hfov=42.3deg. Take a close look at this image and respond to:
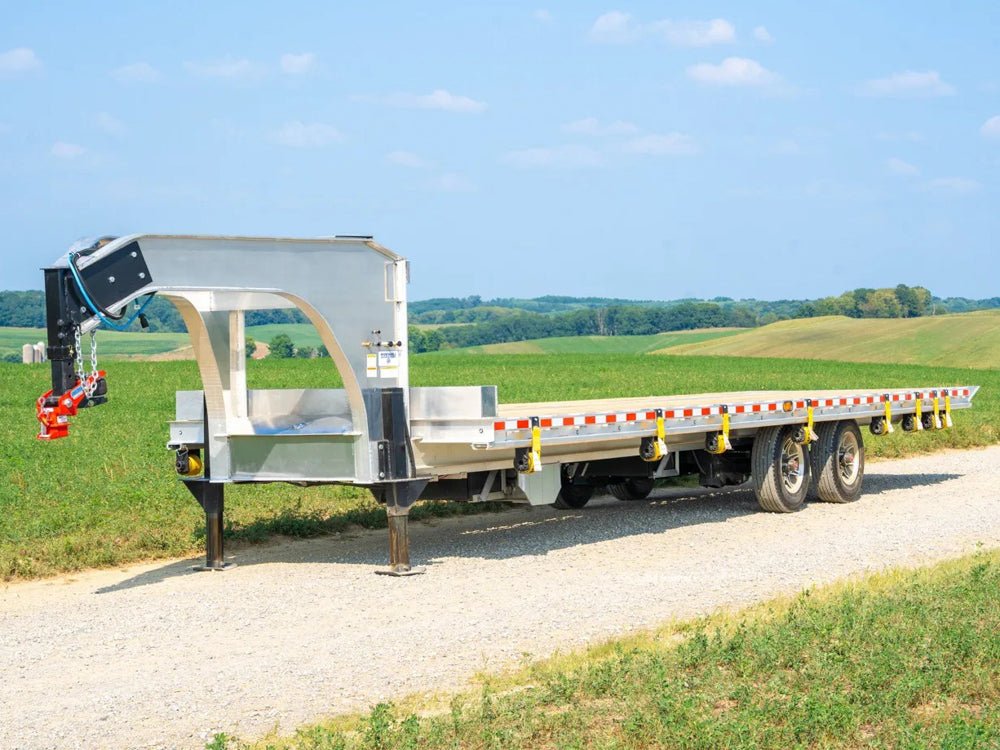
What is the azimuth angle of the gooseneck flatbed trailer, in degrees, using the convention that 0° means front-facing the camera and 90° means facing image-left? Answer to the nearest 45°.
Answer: approximately 45°
